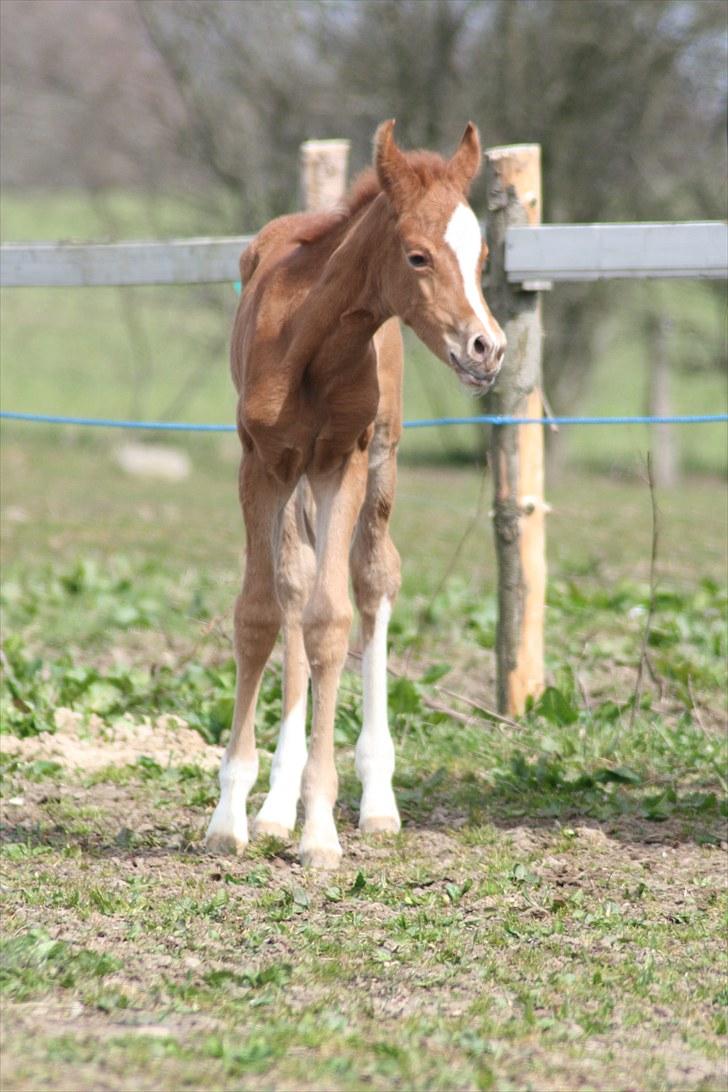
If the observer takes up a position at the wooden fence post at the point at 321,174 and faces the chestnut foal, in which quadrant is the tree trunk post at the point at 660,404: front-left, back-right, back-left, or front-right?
back-left

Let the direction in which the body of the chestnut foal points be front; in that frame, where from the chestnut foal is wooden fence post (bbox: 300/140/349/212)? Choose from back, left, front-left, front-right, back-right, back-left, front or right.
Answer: back

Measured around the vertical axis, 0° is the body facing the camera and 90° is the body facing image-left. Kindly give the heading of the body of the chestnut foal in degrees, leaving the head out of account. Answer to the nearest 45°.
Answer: approximately 0°

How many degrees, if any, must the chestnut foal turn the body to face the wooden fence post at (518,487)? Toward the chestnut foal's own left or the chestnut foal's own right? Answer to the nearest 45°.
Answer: approximately 135° to the chestnut foal's own left

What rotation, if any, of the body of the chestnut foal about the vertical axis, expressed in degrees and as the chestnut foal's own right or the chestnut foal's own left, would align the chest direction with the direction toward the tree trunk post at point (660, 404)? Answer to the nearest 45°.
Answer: approximately 180°
